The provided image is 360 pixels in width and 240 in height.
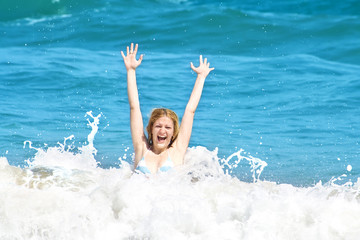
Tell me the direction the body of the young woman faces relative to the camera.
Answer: toward the camera

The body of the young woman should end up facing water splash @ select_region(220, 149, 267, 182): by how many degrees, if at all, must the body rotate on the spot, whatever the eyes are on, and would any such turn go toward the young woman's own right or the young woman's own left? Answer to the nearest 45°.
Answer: approximately 135° to the young woman's own left
